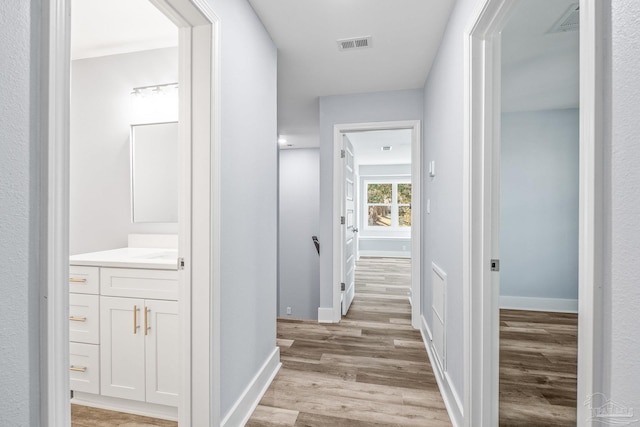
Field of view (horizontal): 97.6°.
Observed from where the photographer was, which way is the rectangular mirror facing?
facing the viewer and to the left of the viewer

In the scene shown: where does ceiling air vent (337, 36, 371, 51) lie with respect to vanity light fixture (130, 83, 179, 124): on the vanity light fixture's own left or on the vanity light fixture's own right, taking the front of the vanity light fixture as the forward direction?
on the vanity light fixture's own left

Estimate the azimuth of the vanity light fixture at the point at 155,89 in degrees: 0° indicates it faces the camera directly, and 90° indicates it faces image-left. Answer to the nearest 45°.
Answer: approximately 45°

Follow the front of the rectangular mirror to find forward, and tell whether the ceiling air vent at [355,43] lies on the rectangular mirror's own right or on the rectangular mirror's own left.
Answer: on the rectangular mirror's own left

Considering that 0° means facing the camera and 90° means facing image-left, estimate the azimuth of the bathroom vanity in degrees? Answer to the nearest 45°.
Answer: approximately 45°
